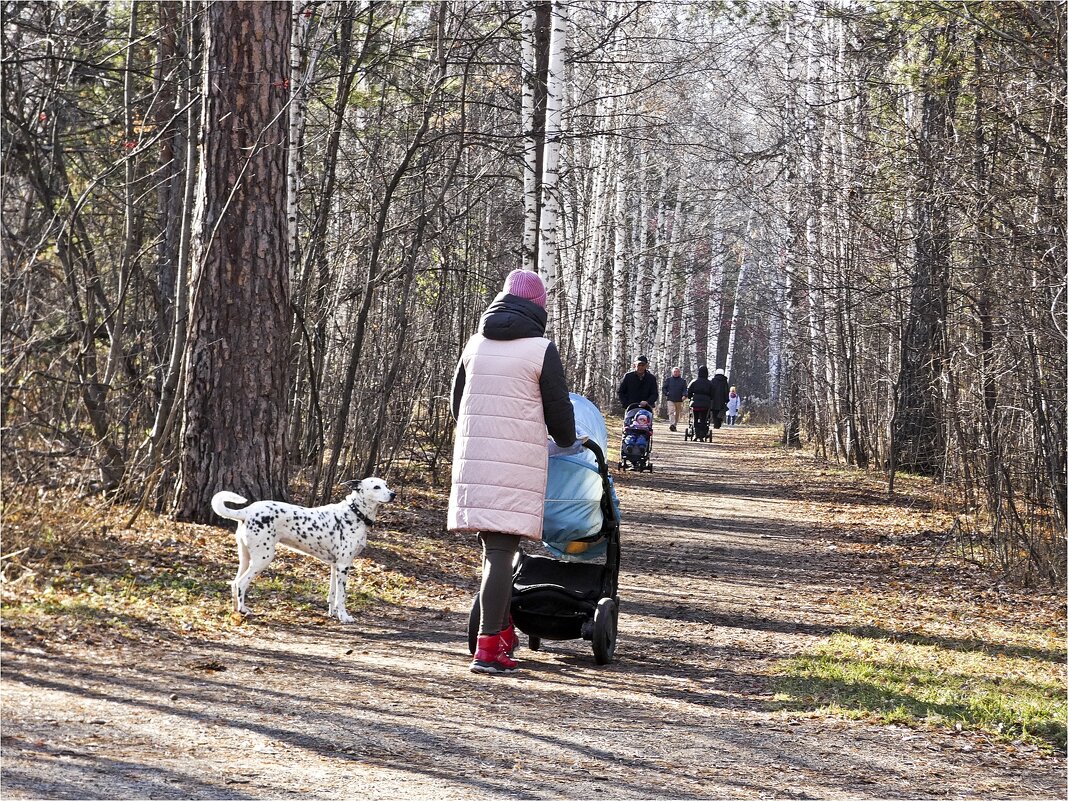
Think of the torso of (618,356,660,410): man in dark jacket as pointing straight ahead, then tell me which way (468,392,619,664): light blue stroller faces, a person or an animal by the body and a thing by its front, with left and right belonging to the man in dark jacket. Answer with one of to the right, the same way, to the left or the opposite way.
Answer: the opposite way

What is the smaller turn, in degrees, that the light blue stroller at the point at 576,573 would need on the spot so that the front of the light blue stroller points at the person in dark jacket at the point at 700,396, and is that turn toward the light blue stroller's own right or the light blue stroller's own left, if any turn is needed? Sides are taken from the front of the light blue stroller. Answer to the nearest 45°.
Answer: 0° — it already faces them

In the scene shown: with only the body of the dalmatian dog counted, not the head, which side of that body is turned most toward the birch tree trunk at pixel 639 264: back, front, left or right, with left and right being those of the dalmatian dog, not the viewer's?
left

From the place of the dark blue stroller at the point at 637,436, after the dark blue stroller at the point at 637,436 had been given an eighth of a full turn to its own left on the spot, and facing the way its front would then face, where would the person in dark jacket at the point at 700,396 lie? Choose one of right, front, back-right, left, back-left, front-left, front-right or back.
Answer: back-left

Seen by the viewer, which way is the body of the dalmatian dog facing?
to the viewer's right

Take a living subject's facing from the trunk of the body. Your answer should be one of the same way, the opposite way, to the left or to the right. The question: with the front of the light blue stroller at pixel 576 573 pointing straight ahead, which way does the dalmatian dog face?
to the right

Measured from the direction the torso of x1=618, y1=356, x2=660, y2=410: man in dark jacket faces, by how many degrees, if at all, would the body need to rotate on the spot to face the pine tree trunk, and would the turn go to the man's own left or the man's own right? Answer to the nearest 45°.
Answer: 0° — they already face it

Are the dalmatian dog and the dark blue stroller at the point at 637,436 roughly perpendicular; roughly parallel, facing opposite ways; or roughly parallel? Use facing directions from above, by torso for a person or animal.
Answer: roughly perpendicular

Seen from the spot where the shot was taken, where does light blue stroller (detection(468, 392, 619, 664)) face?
facing away from the viewer

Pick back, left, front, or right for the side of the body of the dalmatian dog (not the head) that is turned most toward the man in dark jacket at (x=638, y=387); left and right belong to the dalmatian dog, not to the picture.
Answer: left

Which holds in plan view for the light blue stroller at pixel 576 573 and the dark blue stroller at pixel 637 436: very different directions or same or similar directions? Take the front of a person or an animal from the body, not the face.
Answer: very different directions
